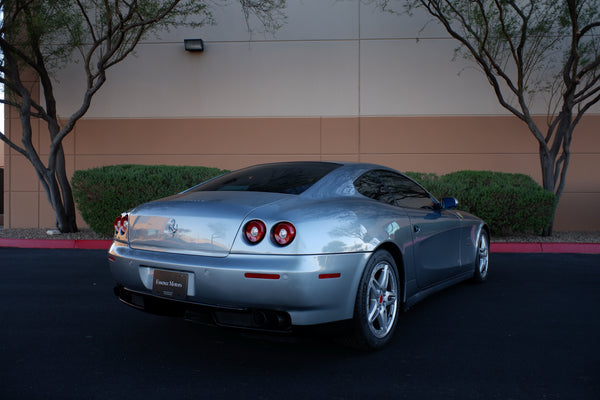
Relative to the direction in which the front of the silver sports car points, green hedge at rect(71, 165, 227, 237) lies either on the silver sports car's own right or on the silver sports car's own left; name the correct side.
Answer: on the silver sports car's own left

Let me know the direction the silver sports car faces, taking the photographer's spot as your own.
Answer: facing away from the viewer and to the right of the viewer

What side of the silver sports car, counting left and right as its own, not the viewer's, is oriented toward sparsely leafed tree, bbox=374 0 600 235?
front

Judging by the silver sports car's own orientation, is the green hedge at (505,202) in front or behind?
in front

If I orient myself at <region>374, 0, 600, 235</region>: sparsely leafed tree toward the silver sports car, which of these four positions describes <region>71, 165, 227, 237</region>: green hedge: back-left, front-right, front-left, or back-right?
front-right

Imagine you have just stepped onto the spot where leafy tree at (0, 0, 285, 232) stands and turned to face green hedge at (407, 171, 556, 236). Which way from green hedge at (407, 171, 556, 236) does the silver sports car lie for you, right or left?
right
